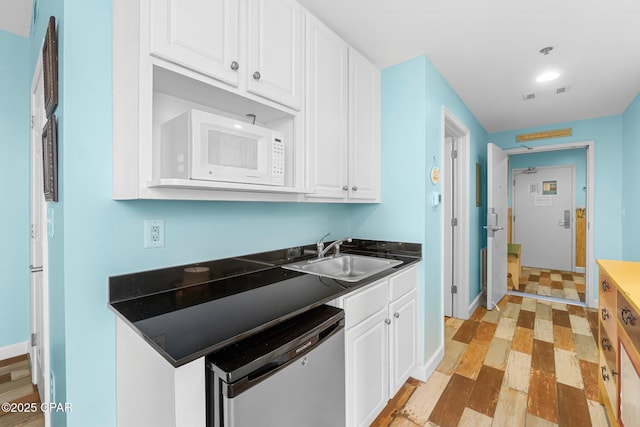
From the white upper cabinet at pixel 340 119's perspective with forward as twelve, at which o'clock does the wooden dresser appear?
The wooden dresser is roughly at 11 o'clock from the white upper cabinet.

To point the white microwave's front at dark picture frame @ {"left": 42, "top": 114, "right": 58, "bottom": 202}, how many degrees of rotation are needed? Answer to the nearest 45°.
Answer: approximately 135° to its right

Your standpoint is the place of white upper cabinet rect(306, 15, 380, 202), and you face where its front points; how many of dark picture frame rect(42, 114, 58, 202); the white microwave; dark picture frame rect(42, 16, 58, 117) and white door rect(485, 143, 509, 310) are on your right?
3

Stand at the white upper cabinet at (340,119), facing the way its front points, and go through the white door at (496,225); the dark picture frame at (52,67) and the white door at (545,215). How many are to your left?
2

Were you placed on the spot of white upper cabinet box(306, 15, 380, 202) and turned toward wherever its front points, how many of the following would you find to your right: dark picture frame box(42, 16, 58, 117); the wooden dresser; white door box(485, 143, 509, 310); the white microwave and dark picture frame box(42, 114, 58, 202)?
3

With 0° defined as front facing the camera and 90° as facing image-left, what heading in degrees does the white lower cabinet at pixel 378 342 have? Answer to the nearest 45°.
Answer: approximately 315°

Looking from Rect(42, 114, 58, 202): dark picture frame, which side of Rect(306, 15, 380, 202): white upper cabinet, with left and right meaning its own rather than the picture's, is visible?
right
